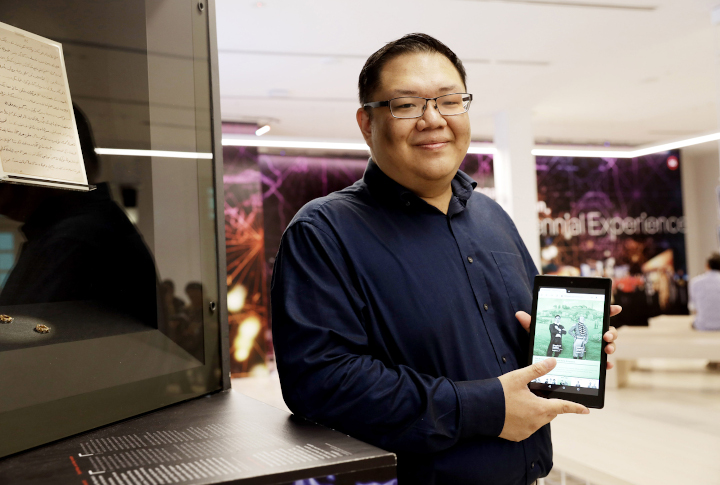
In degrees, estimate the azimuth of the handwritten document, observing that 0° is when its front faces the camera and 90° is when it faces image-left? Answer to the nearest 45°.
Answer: approximately 315°

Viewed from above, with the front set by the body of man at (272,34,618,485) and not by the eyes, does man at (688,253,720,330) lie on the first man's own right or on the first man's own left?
on the first man's own left

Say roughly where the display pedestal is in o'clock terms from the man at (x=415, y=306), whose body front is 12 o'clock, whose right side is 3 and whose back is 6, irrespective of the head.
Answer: The display pedestal is roughly at 2 o'clock from the man.

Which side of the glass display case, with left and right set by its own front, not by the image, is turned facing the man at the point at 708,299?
left

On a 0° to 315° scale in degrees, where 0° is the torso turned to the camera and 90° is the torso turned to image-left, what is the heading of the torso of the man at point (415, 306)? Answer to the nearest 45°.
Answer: approximately 315°

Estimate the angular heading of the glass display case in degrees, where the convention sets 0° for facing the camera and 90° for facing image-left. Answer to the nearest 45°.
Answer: approximately 315°

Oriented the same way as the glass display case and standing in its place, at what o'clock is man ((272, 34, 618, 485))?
The man is roughly at 10 o'clock from the glass display case.
